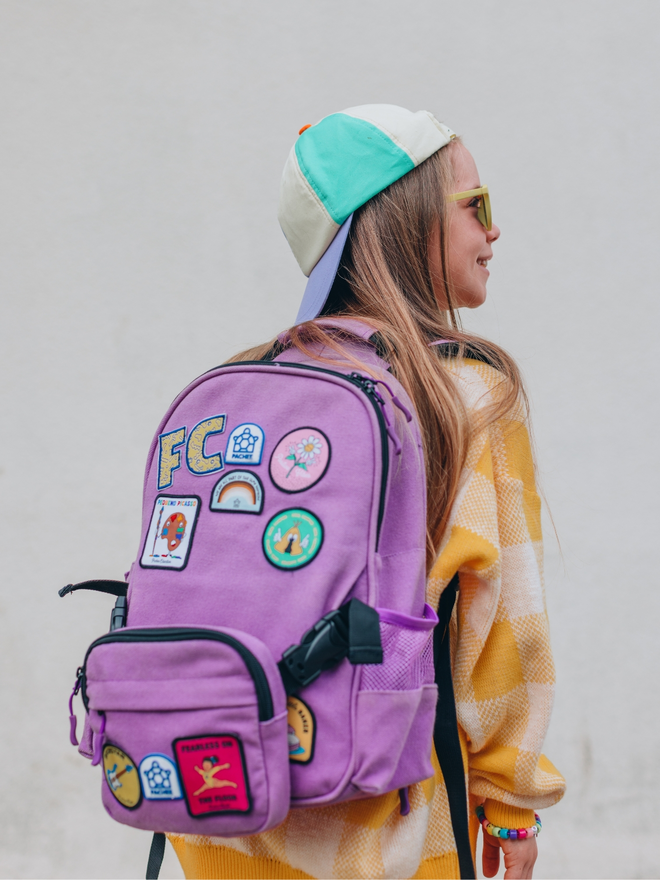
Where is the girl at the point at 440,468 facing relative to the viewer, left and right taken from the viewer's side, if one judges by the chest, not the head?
facing away from the viewer and to the right of the viewer

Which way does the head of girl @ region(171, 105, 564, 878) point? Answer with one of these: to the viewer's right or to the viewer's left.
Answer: to the viewer's right

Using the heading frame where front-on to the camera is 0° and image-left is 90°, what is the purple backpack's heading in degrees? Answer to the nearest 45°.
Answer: approximately 45°
